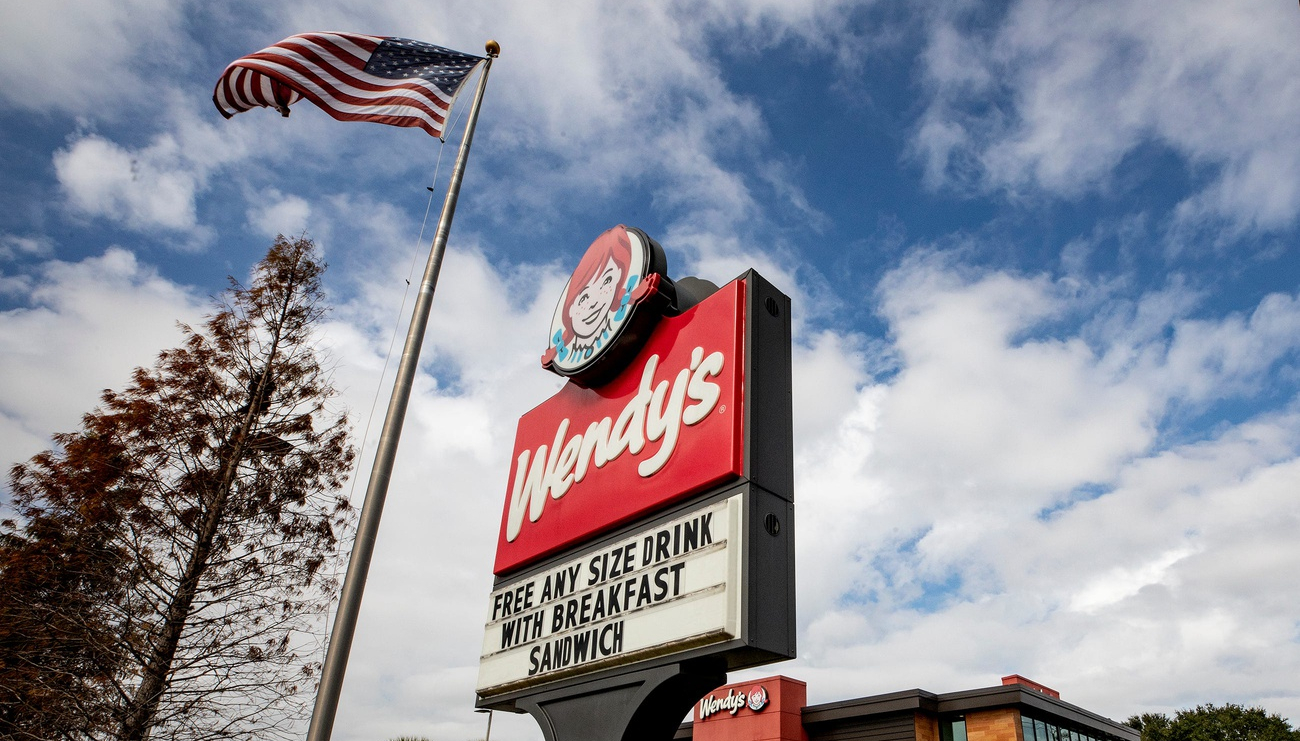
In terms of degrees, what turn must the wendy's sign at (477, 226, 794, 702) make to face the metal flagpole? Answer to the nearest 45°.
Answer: approximately 45° to its right

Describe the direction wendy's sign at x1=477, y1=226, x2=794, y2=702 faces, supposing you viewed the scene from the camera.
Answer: facing the viewer and to the left of the viewer

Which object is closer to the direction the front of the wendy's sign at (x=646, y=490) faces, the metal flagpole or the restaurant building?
the metal flagpole

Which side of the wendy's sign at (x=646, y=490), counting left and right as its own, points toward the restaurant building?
back
